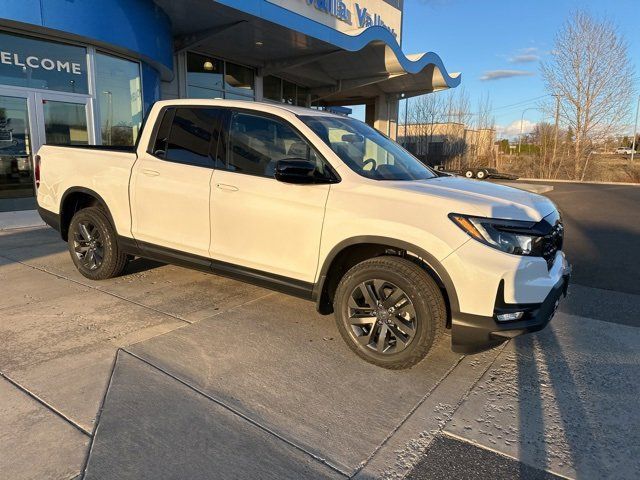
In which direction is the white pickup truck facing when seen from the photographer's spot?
facing the viewer and to the right of the viewer

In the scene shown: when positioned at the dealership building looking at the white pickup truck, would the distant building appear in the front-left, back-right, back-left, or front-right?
back-left

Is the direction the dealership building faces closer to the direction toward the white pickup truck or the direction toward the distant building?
the white pickup truck

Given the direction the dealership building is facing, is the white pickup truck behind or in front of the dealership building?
in front

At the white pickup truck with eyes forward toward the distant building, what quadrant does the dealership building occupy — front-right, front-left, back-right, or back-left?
front-left

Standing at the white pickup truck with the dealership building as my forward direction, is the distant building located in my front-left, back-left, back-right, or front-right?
front-right

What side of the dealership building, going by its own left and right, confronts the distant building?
left

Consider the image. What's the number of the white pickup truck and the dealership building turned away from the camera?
0

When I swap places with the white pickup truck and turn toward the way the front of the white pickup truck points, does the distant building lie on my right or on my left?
on my left

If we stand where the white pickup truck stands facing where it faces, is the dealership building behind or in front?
behind

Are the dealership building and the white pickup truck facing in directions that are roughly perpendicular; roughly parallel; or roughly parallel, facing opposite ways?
roughly parallel
